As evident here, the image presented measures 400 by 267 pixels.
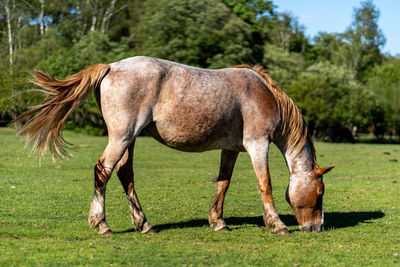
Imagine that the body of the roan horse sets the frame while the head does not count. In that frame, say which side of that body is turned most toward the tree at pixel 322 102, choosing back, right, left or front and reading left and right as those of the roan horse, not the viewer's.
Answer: left

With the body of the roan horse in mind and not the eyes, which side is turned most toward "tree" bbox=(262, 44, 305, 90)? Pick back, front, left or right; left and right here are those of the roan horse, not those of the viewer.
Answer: left

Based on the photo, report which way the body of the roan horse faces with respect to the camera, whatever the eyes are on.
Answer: to the viewer's right
